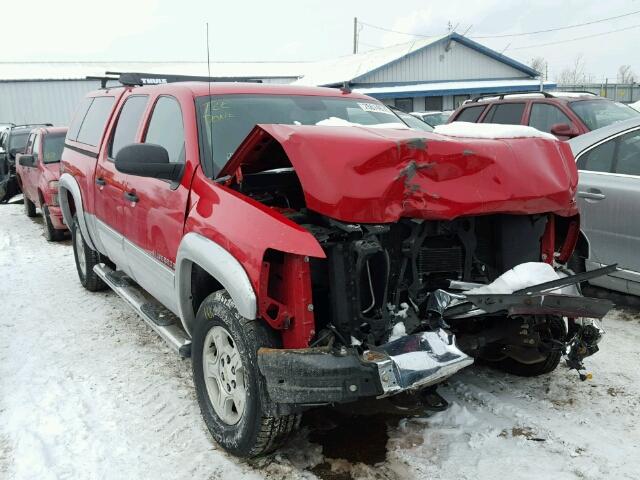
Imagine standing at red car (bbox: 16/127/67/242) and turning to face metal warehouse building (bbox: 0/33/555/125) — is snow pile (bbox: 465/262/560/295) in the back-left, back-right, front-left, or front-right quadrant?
back-right

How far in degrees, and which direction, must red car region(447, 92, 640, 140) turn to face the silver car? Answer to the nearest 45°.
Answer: approximately 45° to its right

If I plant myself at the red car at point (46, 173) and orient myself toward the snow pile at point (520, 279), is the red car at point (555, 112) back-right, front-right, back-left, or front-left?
front-left

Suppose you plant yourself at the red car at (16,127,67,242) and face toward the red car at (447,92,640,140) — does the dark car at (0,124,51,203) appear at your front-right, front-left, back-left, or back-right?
back-left

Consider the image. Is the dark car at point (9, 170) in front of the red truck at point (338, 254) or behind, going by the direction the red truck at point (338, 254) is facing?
behind

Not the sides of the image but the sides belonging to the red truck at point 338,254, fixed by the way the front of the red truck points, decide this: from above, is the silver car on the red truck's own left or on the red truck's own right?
on the red truck's own left

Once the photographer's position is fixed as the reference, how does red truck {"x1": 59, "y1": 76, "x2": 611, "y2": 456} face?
facing the viewer and to the right of the viewer

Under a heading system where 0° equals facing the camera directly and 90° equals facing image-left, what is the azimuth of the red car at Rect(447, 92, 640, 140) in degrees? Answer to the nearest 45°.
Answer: approximately 315°
